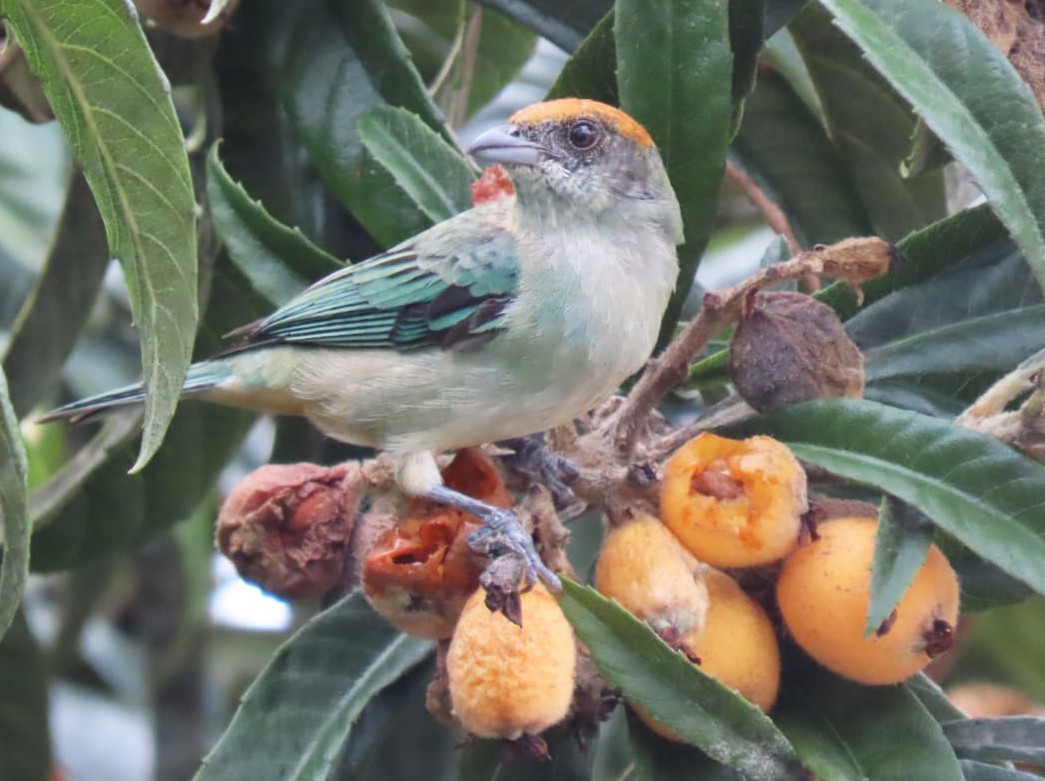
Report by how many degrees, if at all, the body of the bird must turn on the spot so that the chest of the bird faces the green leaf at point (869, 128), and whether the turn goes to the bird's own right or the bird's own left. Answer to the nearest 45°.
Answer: approximately 45° to the bird's own left

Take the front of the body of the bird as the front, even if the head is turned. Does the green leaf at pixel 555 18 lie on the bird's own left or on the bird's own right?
on the bird's own left

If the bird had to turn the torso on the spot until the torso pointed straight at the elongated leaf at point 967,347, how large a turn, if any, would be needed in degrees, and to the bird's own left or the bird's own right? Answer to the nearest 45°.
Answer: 0° — it already faces it

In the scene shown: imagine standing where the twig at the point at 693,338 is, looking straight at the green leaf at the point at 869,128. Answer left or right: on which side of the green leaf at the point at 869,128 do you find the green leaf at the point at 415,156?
left

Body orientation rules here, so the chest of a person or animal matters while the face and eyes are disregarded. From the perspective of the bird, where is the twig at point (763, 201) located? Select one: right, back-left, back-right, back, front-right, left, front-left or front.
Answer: front-left

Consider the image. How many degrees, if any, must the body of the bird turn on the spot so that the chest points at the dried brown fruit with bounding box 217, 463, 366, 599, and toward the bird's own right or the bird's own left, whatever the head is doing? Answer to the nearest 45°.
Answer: approximately 135° to the bird's own right

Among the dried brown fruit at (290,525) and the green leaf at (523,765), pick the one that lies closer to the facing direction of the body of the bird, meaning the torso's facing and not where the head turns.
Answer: the green leaf

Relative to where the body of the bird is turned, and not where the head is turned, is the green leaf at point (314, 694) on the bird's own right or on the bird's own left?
on the bird's own right

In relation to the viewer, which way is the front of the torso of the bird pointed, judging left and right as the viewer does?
facing to the right of the viewer
